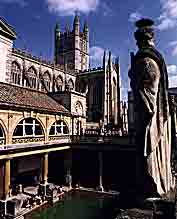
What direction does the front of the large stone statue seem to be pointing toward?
to the viewer's left

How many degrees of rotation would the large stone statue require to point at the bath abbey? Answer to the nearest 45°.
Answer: approximately 45° to its right
